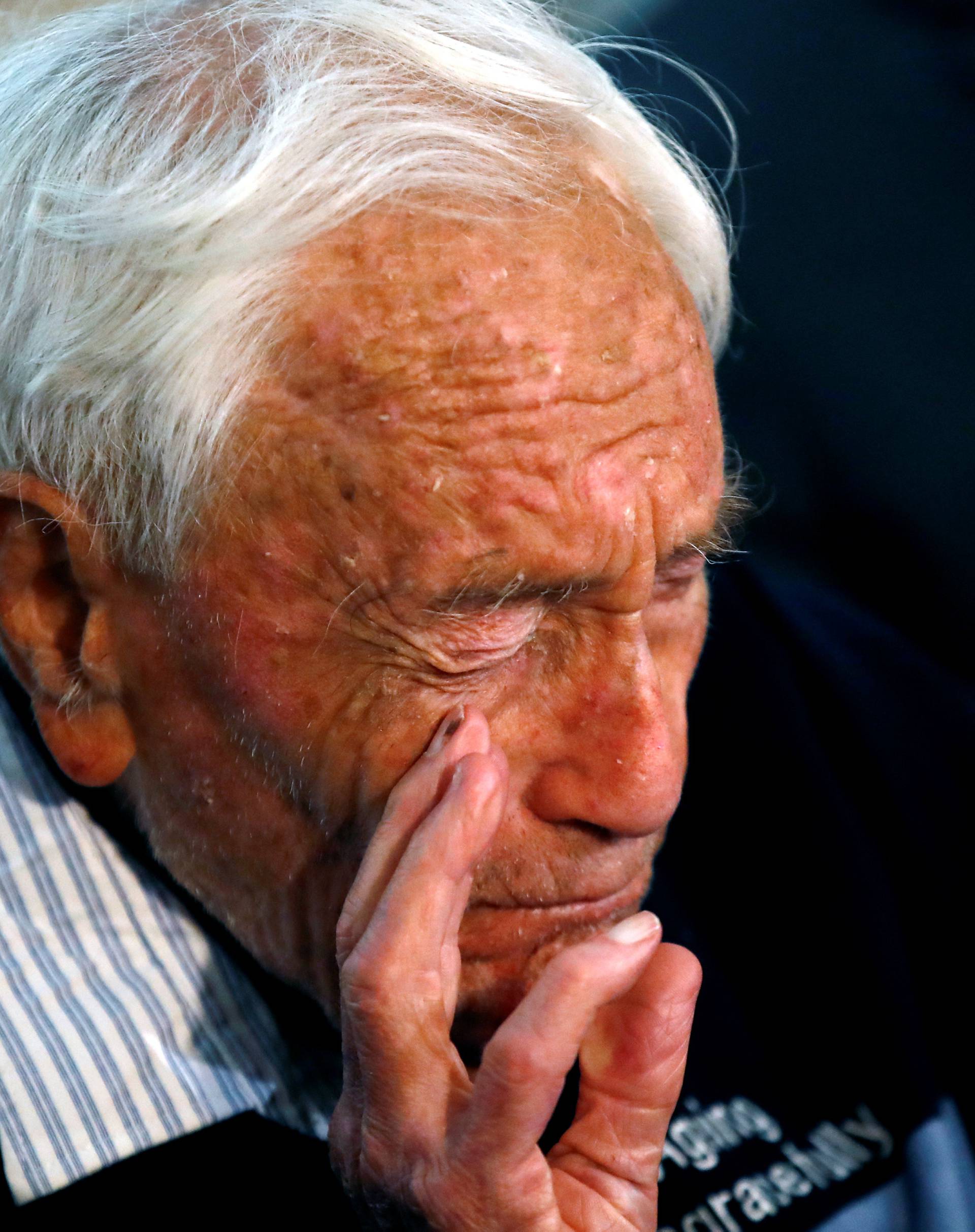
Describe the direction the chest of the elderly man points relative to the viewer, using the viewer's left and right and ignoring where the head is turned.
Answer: facing the viewer and to the right of the viewer

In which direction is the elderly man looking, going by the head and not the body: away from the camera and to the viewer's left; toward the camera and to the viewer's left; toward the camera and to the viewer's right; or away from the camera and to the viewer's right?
toward the camera and to the viewer's right
